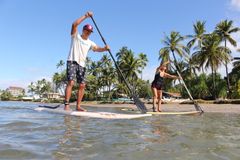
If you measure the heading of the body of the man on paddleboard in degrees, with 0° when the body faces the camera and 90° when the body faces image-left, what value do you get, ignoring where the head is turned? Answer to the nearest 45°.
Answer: approximately 315°
